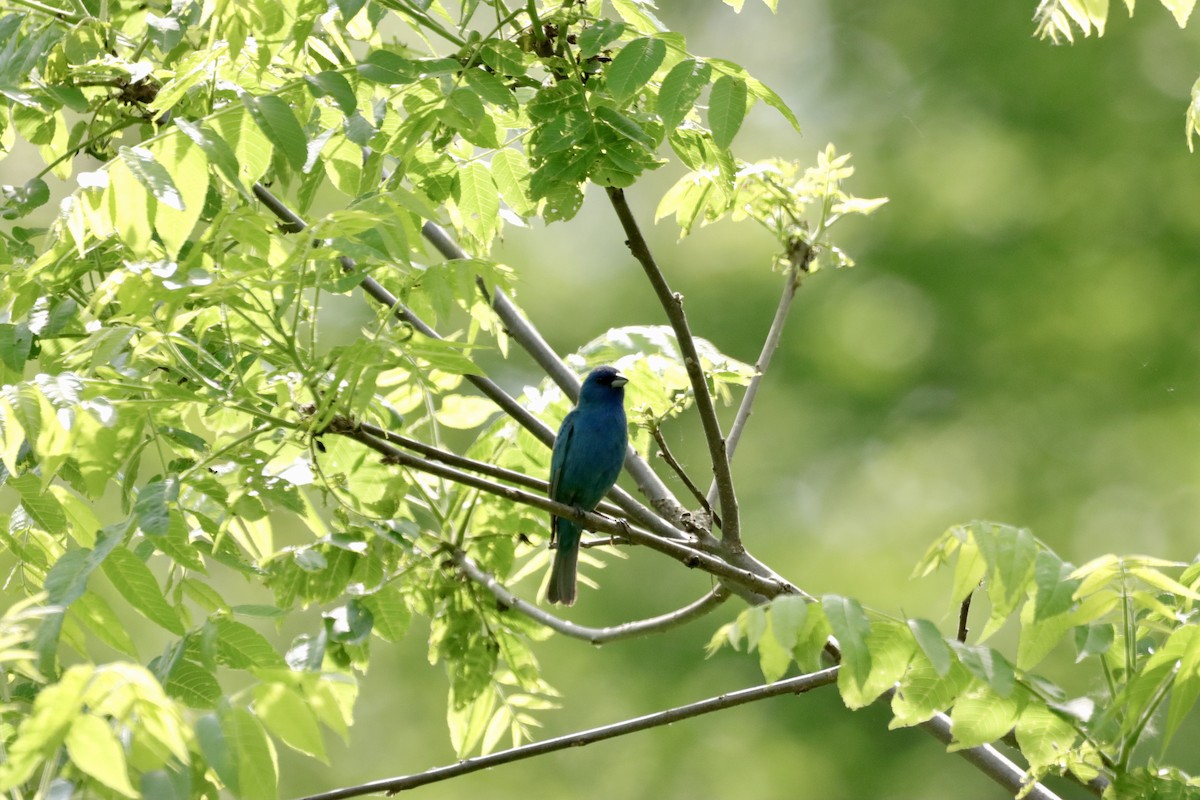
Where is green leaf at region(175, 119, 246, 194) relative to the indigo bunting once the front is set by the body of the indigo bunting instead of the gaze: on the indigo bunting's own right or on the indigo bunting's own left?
on the indigo bunting's own right

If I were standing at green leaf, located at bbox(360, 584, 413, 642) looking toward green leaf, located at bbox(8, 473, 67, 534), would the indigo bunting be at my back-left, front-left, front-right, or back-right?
back-right

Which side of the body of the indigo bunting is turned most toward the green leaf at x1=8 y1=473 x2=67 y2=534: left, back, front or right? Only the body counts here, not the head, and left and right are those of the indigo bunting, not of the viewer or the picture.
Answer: right

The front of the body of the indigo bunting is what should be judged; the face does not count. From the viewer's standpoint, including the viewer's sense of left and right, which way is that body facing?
facing the viewer and to the right of the viewer

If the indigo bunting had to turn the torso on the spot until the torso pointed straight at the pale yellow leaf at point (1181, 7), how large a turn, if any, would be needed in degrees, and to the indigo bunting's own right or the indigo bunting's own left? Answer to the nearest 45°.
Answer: approximately 45° to the indigo bunting's own left

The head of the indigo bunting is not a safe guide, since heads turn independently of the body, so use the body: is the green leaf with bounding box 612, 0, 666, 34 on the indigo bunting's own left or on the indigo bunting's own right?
on the indigo bunting's own right
